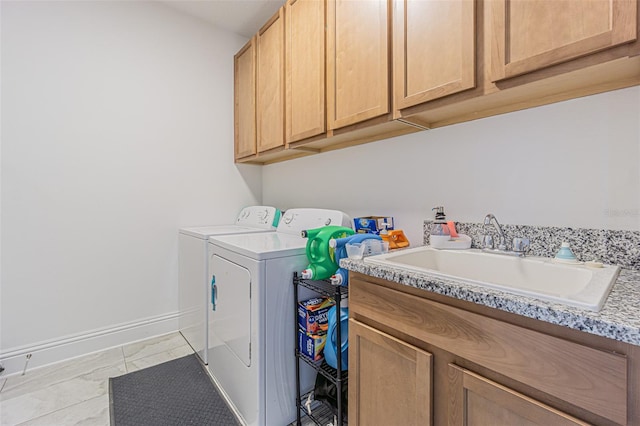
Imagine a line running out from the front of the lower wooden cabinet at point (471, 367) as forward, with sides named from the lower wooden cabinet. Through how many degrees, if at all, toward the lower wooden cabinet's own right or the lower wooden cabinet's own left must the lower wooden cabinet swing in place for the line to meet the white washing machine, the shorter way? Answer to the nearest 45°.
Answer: approximately 45° to the lower wooden cabinet's own right

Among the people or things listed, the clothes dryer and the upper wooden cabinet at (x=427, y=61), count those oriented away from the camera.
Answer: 0

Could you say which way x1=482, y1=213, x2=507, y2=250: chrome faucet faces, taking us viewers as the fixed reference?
facing the viewer and to the left of the viewer

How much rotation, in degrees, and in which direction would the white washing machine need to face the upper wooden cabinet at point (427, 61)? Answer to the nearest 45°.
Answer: approximately 90° to its left

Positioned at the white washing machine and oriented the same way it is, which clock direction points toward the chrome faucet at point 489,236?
The chrome faucet is roughly at 9 o'clock from the white washing machine.
